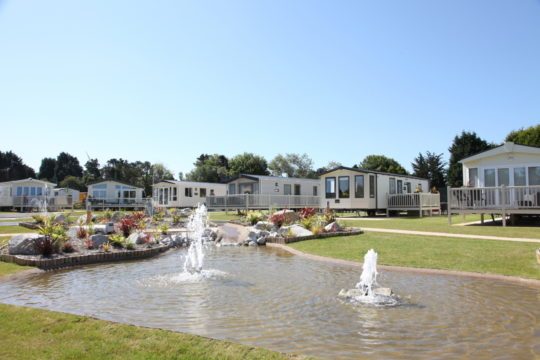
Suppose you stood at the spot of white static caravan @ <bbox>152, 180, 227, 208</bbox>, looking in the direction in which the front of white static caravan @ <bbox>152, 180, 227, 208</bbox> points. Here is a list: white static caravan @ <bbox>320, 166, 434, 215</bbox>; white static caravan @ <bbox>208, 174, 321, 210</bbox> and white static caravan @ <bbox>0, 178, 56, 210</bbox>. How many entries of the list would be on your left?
2

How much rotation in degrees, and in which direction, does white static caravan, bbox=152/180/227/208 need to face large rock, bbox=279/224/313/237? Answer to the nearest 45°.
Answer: approximately 45° to its left

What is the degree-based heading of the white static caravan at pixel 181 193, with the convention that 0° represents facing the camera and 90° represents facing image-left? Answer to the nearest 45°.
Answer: approximately 45°

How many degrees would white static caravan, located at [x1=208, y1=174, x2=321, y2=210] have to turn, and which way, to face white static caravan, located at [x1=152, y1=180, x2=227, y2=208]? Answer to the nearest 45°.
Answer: approximately 90° to its right

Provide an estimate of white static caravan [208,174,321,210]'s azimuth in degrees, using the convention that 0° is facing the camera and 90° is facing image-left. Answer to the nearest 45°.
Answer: approximately 45°

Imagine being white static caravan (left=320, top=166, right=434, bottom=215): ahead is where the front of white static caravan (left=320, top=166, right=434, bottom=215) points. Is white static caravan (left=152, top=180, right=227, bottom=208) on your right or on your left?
on your right

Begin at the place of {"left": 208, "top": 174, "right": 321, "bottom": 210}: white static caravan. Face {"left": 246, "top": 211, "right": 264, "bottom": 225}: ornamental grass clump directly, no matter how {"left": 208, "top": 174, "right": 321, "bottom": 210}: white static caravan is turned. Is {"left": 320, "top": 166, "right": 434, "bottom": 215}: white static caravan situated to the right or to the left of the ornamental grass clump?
left
